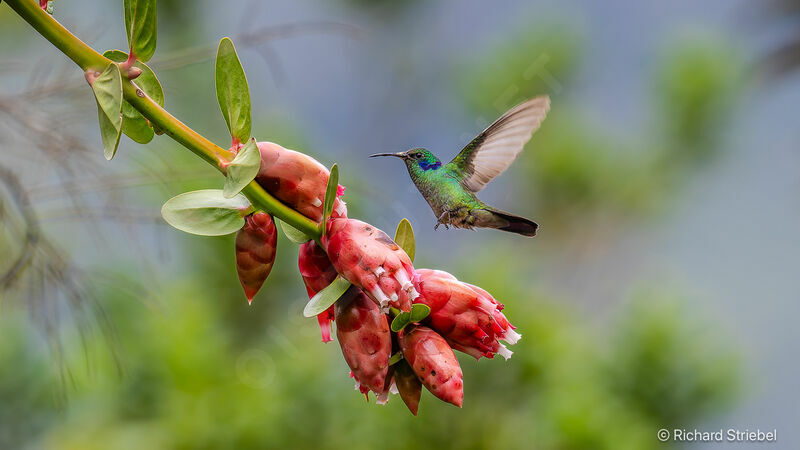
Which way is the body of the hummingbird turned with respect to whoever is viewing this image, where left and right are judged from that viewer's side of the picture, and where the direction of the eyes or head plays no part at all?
facing to the left of the viewer
